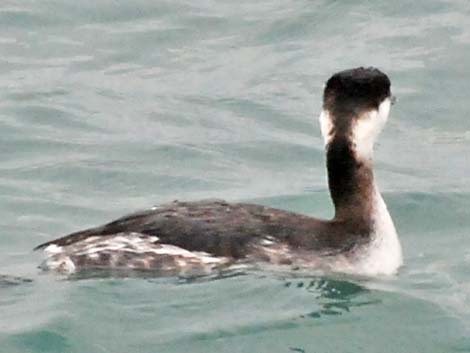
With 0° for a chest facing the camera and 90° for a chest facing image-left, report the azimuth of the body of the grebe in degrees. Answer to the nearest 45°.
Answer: approximately 270°
